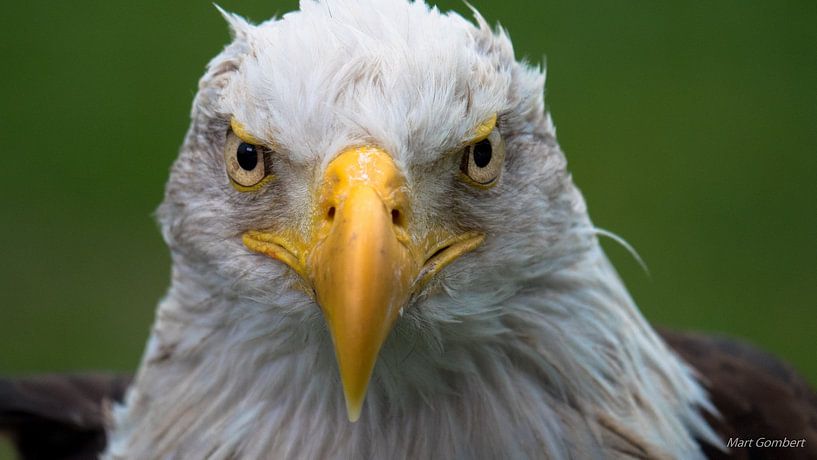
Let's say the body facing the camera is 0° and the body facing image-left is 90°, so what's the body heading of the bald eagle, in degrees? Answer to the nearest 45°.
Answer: approximately 0°
